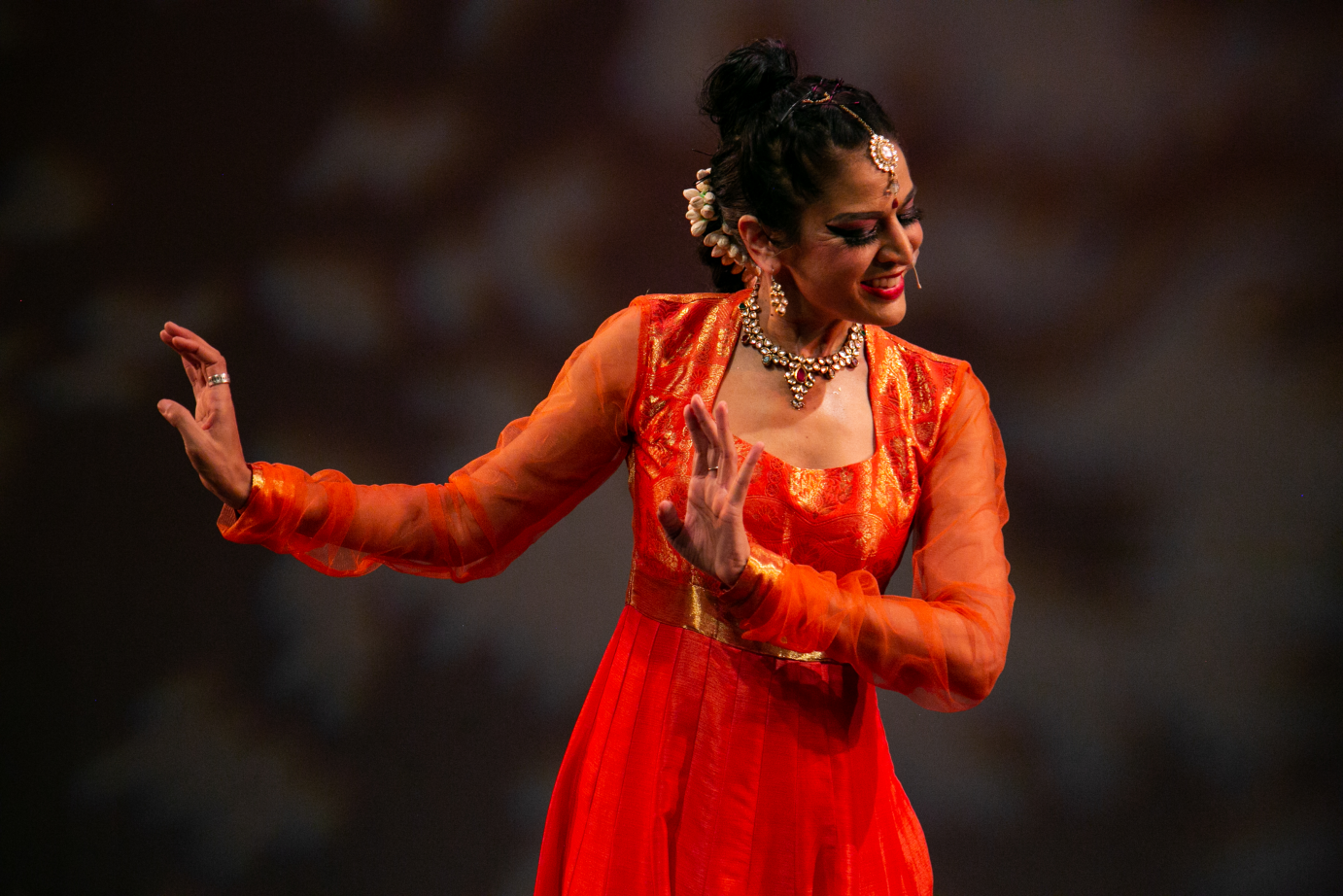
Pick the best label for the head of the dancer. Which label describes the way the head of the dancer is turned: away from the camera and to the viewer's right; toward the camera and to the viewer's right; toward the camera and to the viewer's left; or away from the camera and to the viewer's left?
toward the camera and to the viewer's right

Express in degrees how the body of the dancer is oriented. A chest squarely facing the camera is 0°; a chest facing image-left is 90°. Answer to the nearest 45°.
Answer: approximately 0°
